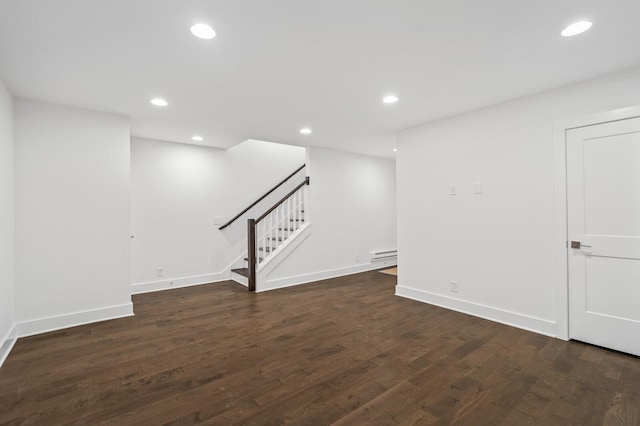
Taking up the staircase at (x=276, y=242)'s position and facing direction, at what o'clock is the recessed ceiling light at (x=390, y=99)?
The recessed ceiling light is roughly at 8 o'clock from the staircase.

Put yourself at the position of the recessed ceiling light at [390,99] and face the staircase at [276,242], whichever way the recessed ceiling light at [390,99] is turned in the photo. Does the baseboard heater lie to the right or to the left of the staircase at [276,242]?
right

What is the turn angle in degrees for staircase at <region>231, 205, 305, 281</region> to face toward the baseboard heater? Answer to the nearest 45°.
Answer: approximately 180°

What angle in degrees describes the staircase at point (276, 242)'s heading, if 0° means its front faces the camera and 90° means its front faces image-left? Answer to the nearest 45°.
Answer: approximately 90°

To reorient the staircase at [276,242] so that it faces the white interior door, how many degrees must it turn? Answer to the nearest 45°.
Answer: approximately 135° to its left

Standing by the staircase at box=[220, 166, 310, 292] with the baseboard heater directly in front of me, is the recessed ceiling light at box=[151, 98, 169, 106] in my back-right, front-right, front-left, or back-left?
back-right

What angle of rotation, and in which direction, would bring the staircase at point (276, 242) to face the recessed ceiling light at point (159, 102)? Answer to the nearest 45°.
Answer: approximately 45° to its left
